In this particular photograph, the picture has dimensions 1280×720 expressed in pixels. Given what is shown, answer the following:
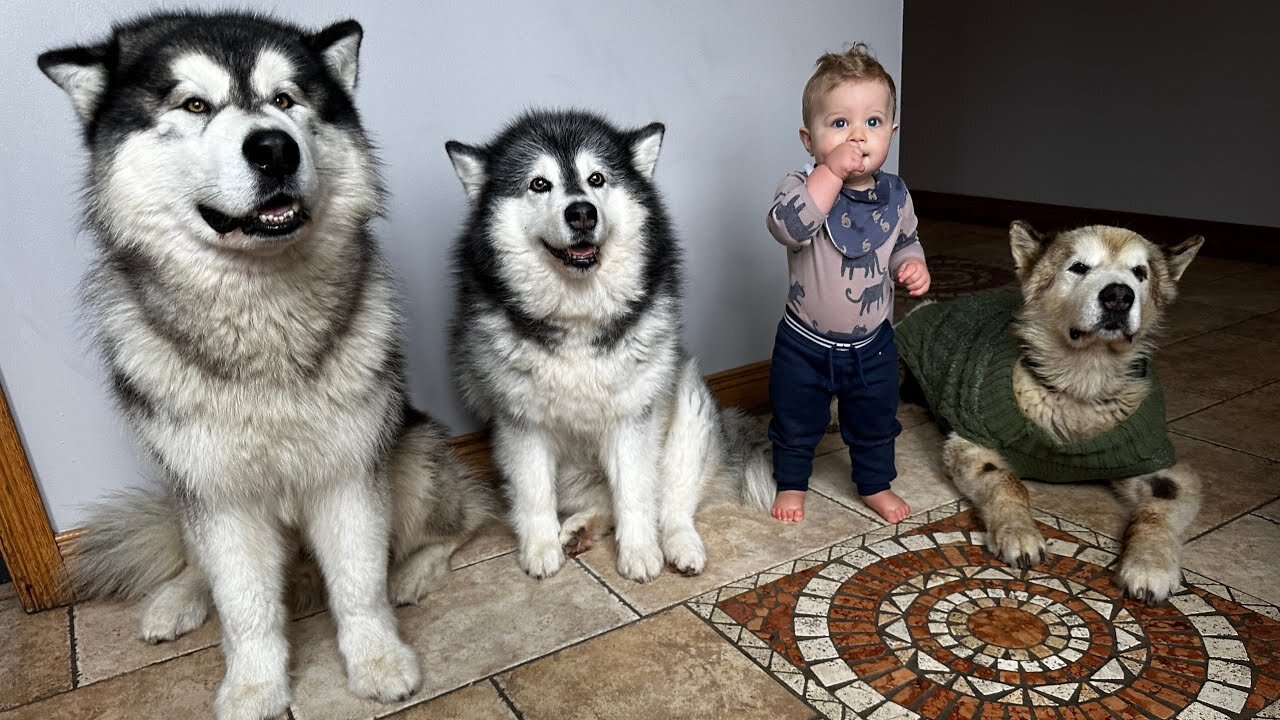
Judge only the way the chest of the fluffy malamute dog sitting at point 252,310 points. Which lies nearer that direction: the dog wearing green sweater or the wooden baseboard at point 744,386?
the dog wearing green sweater

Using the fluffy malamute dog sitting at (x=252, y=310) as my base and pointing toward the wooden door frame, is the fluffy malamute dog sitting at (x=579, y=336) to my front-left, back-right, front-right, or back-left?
back-right

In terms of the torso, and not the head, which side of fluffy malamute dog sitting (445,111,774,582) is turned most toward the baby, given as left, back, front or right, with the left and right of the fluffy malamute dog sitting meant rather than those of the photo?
left

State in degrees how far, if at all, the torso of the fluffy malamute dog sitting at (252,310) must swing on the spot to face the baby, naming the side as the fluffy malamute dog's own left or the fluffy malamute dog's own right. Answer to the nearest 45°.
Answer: approximately 90° to the fluffy malamute dog's own left

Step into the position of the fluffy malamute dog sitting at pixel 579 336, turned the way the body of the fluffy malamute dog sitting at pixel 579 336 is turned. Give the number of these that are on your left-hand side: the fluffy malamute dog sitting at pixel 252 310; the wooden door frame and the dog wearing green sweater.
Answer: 1

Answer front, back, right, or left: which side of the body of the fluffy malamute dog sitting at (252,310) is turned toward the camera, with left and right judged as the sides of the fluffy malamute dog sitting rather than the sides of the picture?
front

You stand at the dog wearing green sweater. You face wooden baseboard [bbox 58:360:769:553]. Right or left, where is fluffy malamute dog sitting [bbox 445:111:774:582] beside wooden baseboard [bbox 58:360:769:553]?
left

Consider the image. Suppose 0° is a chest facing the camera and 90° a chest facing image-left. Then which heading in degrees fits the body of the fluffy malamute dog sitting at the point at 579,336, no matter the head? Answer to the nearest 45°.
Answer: approximately 0°

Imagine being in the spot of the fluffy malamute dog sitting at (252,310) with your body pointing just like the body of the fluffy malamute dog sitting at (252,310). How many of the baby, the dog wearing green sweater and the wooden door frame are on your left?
2

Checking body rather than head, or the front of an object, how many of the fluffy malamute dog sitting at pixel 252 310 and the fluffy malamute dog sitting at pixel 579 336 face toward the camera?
2

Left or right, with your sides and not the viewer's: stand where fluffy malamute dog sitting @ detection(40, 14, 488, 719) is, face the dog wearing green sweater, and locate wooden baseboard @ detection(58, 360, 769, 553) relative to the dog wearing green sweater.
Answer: left

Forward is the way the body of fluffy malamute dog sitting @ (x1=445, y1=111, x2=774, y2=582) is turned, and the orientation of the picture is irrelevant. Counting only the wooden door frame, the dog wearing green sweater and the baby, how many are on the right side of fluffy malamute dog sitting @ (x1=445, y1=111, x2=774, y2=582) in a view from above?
1

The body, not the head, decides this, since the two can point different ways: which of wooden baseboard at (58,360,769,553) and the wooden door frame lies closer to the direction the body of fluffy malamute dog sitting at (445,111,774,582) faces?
the wooden door frame
